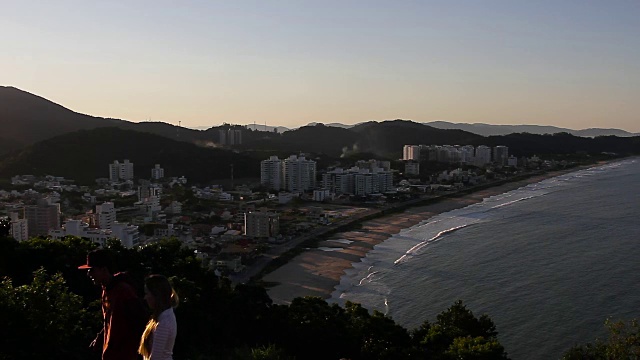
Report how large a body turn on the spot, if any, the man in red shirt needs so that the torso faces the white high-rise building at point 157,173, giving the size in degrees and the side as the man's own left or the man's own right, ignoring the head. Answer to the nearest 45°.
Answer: approximately 90° to the man's own right

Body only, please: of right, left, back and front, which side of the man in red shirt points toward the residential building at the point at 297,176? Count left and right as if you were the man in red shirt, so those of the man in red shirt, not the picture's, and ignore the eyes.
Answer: right

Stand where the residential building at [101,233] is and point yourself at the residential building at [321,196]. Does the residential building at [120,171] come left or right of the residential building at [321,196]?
left

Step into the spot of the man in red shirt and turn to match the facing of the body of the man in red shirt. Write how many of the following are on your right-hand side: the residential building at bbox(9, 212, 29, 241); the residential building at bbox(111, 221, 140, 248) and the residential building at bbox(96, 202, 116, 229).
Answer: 3

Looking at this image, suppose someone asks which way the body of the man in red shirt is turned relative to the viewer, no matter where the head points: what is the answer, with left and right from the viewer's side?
facing to the left of the viewer

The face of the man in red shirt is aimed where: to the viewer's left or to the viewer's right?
to the viewer's left

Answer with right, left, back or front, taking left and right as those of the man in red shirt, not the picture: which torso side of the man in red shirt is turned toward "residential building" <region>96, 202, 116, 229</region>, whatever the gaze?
right
